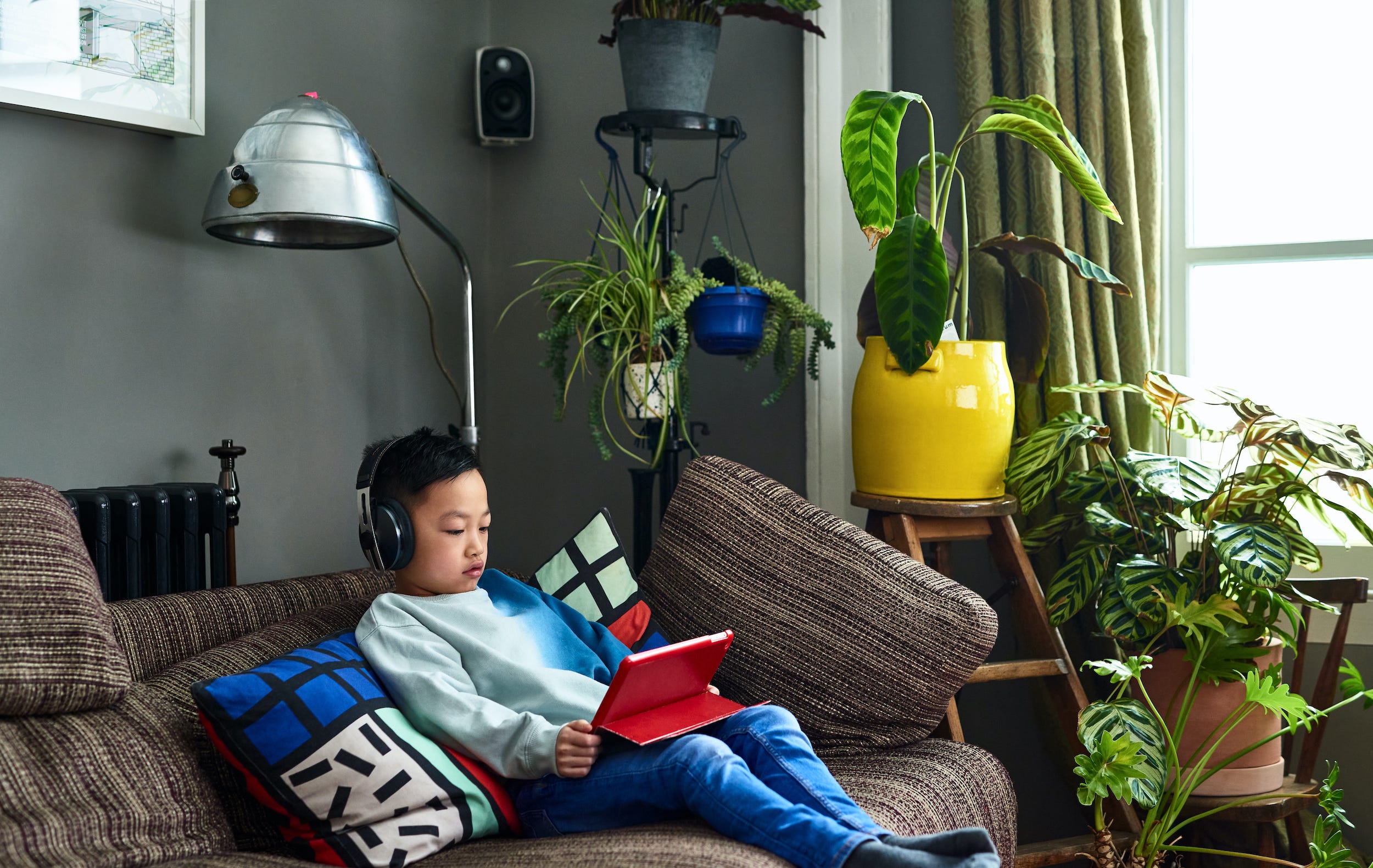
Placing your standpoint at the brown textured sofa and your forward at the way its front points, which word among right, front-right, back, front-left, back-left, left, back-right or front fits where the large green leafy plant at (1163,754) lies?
left

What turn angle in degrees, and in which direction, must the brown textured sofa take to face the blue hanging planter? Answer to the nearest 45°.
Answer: approximately 180°

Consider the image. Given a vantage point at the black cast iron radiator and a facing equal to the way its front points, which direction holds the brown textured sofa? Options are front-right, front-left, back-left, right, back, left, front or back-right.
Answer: front

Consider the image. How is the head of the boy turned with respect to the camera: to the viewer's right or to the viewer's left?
to the viewer's right

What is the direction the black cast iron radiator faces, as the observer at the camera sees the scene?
facing the viewer and to the right of the viewer

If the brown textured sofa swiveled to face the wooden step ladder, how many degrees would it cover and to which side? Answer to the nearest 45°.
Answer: approximately 135° to its left

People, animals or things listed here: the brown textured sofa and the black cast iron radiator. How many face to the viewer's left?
0

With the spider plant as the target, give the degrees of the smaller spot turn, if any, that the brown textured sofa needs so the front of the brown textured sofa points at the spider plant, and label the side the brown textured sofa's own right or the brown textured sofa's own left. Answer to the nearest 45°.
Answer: approximately 180°

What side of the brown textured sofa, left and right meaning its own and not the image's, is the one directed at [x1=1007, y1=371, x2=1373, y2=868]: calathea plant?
left

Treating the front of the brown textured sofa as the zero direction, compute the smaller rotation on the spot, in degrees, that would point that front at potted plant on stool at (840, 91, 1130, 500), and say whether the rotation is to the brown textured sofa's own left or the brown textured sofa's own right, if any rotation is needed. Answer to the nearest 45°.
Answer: approximately 135° to the brown textured sofa's own left

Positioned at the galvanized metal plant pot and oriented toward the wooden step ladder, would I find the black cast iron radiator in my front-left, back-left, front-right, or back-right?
back-right

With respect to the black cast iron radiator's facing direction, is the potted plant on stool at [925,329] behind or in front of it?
in front
